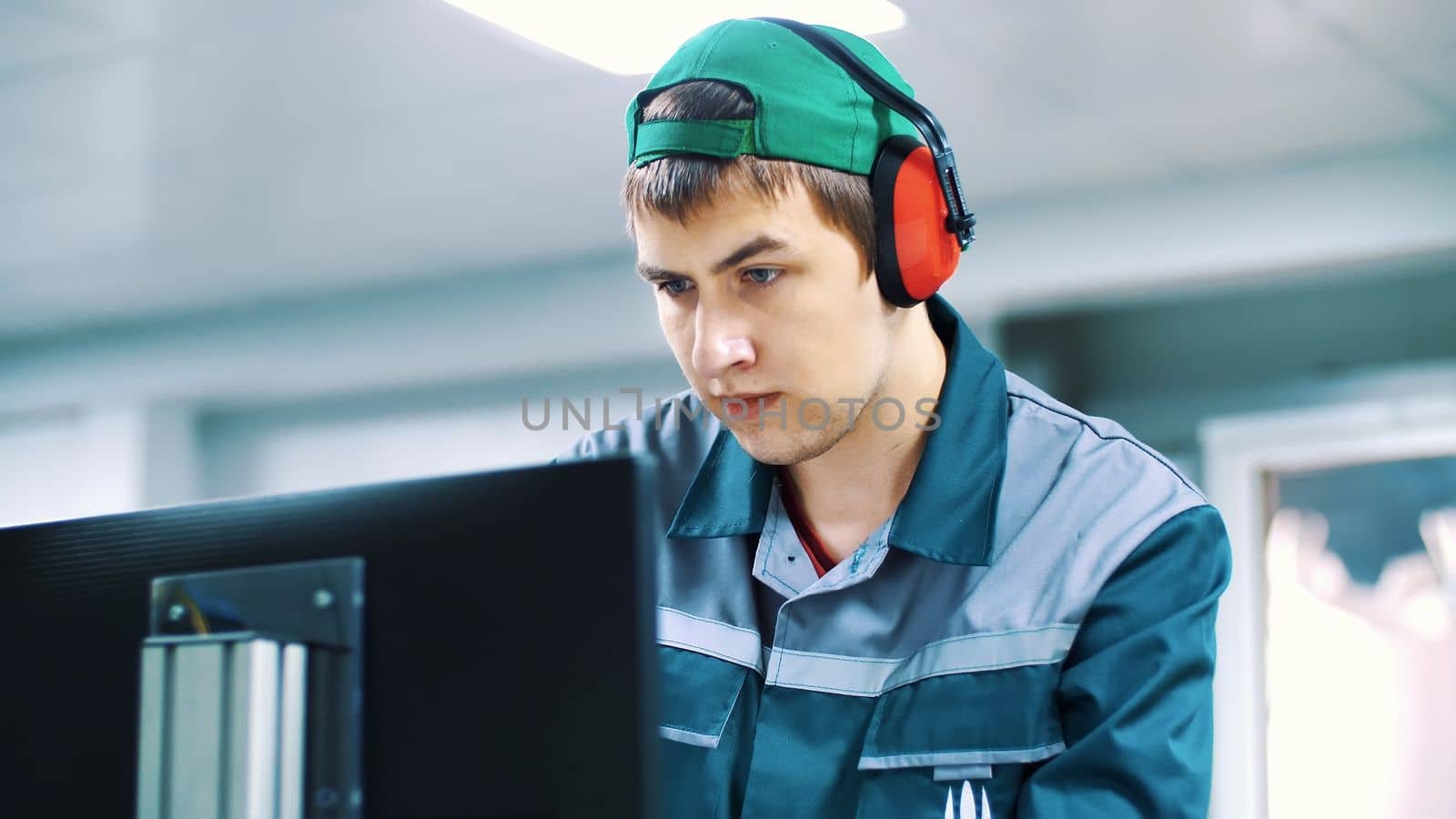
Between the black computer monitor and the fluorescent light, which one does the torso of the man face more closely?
the black computer monitor

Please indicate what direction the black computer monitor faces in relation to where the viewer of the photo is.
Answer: facing away from the viewer and to the right of the viewer

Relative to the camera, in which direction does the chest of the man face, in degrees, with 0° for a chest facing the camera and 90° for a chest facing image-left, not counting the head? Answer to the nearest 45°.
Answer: approximately 45°

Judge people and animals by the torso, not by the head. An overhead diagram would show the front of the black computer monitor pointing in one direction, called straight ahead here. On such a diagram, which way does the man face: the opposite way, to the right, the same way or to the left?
the opposite way
